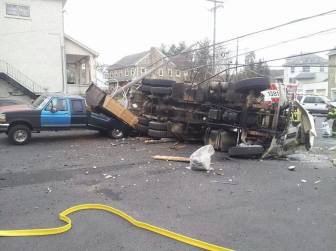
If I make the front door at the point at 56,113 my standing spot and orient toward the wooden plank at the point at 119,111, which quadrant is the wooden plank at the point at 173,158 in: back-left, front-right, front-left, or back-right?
front-right

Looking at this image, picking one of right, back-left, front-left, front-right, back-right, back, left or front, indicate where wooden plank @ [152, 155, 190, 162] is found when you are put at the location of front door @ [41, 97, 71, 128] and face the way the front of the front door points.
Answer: front-left

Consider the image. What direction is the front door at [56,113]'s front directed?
toward the camera

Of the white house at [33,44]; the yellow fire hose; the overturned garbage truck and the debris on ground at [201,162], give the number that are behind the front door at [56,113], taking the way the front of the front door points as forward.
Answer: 1

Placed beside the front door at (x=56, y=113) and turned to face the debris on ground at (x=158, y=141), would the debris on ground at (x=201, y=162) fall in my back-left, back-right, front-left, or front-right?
front-right

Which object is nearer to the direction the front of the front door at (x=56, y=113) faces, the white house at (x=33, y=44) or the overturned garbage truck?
the overturned garbage truck

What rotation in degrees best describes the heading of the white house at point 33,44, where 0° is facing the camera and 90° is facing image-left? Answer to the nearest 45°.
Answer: approximately 270°

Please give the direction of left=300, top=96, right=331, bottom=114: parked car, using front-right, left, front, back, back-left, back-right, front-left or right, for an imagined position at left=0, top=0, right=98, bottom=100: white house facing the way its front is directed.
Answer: front

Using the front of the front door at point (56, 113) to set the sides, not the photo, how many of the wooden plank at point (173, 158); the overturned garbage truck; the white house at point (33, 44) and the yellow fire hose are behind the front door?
1
